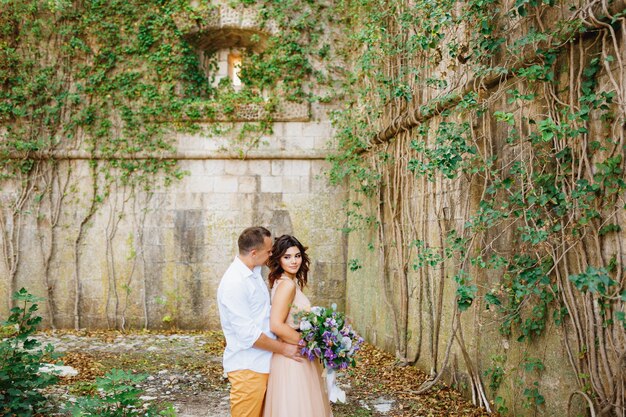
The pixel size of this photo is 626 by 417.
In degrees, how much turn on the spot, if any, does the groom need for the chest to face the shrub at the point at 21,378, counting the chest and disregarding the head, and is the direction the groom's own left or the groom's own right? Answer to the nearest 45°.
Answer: approximately 135° to the groom's own left

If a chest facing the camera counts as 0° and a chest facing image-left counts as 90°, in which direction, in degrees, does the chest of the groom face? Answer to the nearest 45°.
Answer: approximately 270°
